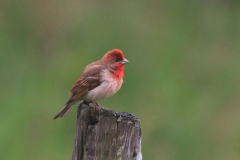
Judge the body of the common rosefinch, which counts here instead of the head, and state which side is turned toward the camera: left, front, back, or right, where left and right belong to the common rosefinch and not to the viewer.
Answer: right
